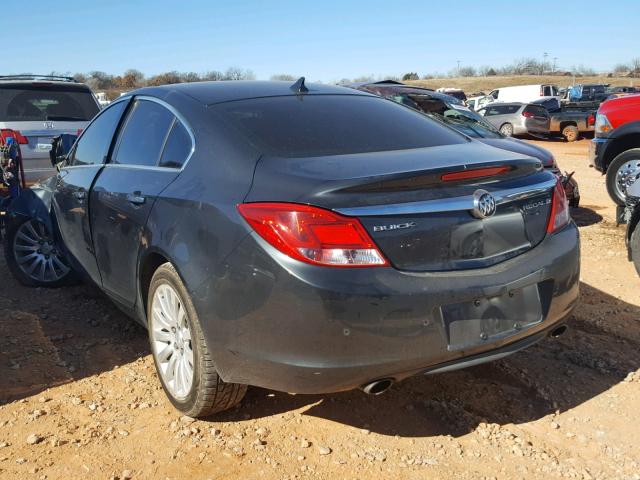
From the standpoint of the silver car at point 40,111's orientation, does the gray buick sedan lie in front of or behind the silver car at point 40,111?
behind

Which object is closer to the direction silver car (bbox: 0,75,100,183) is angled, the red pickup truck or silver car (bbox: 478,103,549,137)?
the silver car

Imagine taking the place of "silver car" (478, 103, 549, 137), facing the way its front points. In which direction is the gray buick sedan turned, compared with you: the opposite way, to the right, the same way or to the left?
the same way

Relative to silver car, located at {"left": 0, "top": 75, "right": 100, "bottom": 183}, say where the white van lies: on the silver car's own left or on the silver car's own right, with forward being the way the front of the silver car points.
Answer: on the silver car's own right

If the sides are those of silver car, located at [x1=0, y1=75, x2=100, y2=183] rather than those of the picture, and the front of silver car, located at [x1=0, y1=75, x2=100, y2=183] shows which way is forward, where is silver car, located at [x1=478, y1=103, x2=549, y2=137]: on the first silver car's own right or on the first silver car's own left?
on the first silver car's own right

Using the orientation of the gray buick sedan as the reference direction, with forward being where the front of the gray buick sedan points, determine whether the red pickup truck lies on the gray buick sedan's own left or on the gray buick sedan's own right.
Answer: on the gray buick sedan's own right

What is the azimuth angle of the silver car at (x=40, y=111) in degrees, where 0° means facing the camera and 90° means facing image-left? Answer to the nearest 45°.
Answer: approximately 180°

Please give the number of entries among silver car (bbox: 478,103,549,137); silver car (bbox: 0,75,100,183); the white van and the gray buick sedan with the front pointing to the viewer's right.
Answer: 0

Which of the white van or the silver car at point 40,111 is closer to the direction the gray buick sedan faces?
the silver car

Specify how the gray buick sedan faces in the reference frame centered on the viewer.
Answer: facing away from the viewer and to the left of the viewer

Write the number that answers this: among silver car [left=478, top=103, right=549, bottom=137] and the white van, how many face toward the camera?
0

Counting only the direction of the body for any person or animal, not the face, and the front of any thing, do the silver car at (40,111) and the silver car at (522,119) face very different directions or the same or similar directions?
same or similar directions

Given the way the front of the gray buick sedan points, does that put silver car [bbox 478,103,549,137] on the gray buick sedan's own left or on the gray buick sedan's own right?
on the gray buick sedan's own right

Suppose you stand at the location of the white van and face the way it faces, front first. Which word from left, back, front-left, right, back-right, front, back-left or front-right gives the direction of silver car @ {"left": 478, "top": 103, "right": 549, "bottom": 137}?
back-left

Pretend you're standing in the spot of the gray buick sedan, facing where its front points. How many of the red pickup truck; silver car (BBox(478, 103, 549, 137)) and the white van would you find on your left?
0

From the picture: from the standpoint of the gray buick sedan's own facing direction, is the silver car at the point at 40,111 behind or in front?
in front
